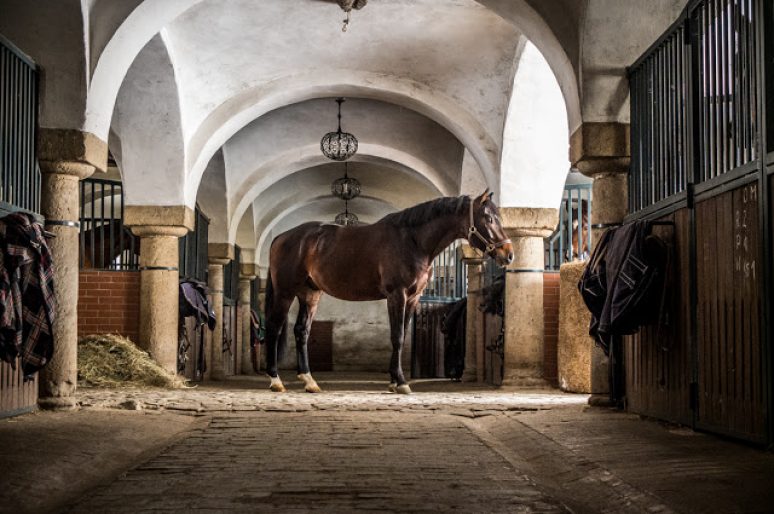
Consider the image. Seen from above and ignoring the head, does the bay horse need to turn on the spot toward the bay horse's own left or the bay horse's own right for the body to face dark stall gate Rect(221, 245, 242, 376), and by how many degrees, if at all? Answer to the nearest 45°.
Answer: approximately 90° to the bay horse's own left

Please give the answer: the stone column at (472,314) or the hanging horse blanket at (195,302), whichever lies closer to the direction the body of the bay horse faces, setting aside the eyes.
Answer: the stone column

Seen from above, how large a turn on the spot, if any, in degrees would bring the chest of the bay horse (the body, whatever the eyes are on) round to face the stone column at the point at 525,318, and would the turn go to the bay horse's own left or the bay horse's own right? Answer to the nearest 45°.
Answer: approximately 45° to the bay horse's own left

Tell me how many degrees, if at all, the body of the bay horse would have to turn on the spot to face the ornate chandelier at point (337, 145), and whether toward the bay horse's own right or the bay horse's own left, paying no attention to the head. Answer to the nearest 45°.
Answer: approximately 90° to the bay horse's own left

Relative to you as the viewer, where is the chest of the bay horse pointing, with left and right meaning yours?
facing to the right of the viewer

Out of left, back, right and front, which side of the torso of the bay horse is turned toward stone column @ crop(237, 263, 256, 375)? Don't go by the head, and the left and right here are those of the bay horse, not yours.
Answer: left

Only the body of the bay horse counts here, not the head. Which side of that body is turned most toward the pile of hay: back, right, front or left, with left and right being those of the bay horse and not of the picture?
back

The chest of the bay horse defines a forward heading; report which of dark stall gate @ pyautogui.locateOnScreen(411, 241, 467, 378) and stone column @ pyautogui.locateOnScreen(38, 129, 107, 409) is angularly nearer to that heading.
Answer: the dark stall gate
